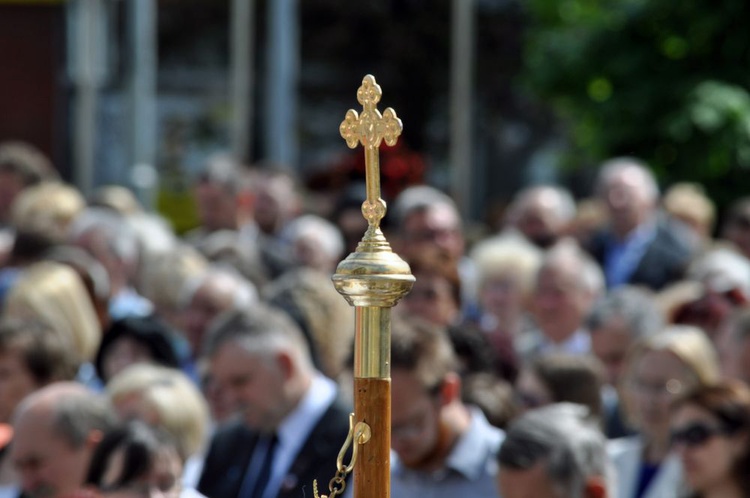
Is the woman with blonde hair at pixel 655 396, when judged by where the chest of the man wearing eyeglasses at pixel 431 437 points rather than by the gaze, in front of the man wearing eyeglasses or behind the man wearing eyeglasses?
behind

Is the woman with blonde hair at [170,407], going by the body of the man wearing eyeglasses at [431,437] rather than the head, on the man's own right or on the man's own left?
on the man's own right

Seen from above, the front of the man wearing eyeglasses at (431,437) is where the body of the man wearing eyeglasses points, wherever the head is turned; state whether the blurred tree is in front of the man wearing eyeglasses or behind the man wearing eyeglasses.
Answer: behind

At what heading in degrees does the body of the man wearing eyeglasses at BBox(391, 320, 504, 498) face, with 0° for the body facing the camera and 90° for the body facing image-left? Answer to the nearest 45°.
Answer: approximately 45°

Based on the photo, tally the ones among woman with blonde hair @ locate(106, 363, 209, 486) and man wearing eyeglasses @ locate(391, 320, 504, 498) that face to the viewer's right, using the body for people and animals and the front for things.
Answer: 0

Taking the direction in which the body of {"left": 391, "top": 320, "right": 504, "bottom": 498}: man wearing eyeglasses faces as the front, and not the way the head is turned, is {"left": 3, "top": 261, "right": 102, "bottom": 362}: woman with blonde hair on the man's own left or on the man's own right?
on the man's own right

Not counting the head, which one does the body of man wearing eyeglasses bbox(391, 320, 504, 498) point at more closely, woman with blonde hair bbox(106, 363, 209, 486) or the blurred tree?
the woman with blonde hair
